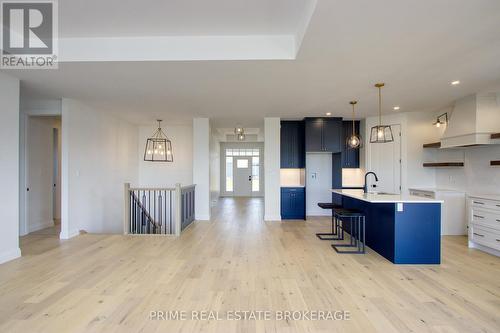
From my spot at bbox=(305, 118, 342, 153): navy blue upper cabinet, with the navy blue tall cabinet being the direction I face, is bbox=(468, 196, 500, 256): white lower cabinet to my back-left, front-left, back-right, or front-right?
back-left

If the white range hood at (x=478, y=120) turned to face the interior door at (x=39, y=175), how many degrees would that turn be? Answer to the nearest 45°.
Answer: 0° — it already faces it

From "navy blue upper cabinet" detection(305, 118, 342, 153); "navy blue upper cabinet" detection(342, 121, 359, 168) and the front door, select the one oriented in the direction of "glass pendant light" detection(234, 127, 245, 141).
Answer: the front door

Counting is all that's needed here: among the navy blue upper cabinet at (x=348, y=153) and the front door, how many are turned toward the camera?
2

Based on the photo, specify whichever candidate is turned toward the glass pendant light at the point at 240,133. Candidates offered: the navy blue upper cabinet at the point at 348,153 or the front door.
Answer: the front door

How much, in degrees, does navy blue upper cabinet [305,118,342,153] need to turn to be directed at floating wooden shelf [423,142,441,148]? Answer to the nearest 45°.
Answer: approximately 90° to its left

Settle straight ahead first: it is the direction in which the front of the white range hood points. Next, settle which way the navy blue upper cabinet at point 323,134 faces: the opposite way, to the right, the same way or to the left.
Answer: to the left

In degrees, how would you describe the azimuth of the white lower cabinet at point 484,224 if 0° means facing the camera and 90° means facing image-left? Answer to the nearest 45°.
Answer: approximately 45°

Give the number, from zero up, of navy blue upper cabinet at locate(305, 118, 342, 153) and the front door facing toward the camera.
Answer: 2

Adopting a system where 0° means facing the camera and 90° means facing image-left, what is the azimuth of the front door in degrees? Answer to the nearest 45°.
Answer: approximately 0°

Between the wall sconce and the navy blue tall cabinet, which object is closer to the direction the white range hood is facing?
the navy blue tall cabinet

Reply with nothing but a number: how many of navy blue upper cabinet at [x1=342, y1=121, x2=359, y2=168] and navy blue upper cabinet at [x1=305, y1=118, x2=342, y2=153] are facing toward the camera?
2
